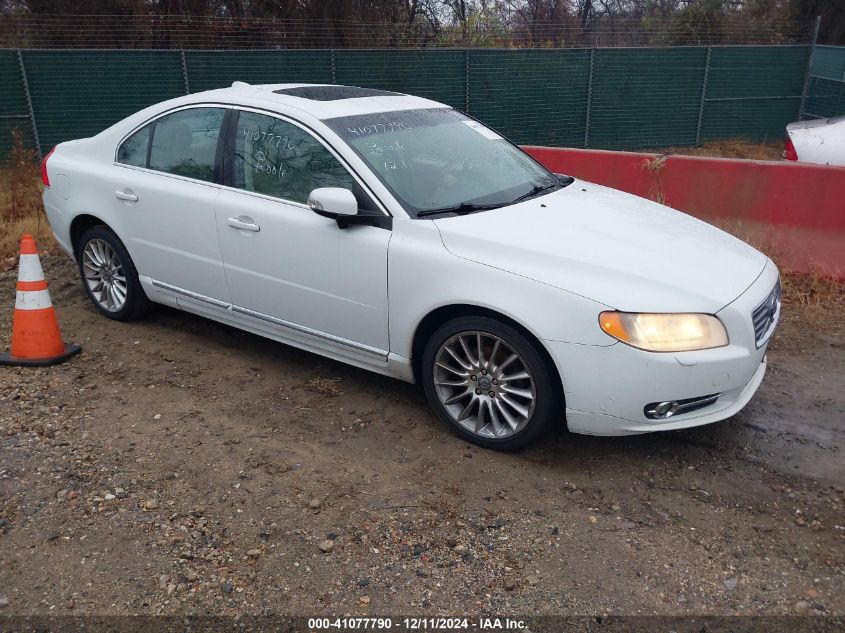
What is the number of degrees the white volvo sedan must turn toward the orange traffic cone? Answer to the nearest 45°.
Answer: approximately 135° to its right

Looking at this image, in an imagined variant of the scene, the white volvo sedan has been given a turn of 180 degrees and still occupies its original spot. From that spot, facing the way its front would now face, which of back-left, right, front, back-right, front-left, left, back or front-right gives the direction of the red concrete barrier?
right

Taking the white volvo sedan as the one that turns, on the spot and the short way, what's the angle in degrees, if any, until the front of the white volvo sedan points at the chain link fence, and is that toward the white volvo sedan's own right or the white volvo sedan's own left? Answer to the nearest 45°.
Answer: approximately 90° to the white volvo sedan's own left

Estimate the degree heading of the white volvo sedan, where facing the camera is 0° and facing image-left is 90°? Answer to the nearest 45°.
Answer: approximately 315°
